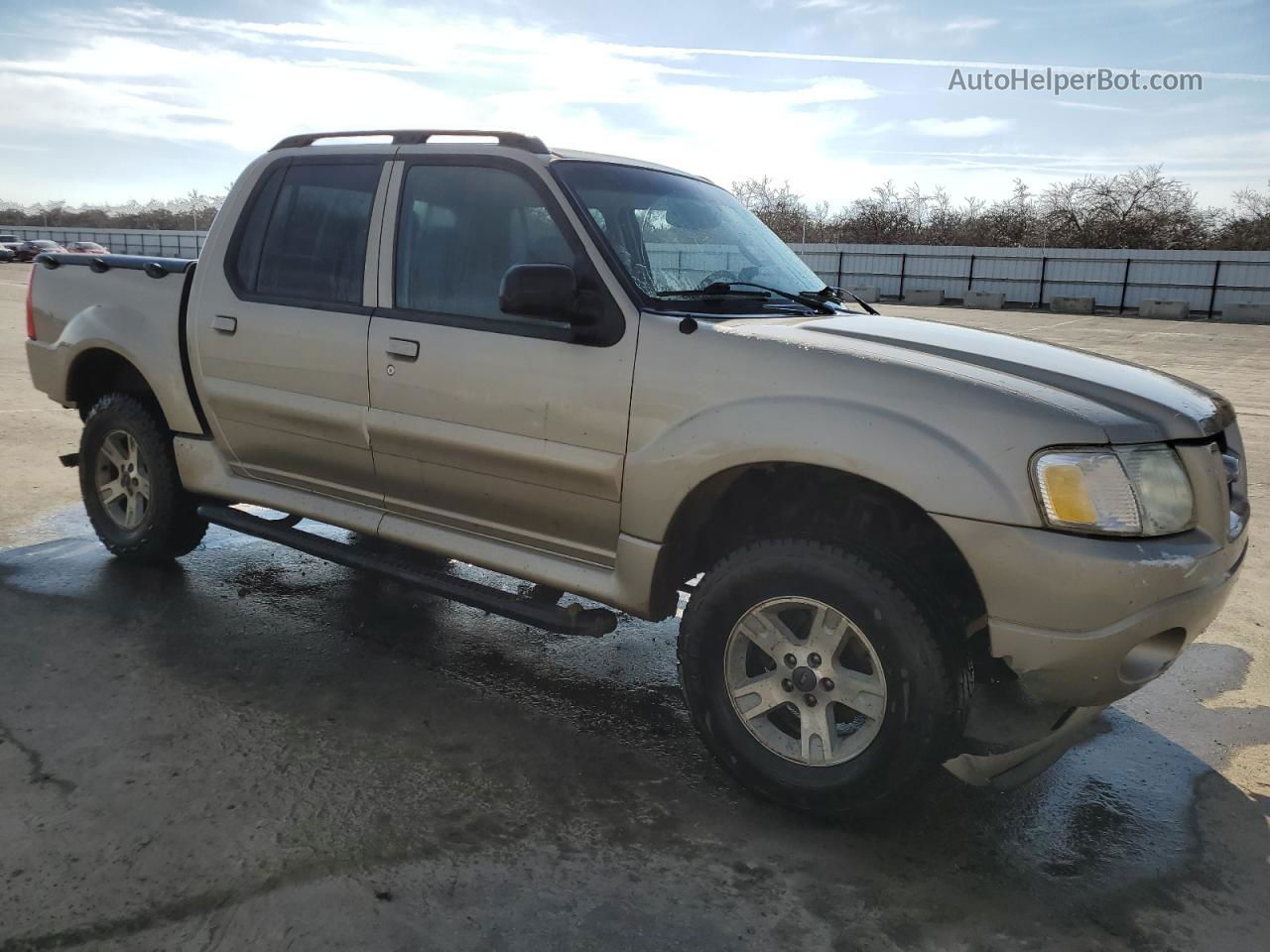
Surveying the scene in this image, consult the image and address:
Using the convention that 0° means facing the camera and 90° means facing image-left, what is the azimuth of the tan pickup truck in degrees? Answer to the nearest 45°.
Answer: approximately 315°

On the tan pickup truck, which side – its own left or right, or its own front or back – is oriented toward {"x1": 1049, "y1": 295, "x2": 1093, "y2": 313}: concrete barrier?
left

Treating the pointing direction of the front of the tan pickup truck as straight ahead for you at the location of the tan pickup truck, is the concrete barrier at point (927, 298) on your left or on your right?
on your left

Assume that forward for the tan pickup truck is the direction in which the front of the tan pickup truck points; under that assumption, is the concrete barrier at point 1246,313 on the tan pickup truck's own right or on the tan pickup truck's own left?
on the tan pickup truck's own left

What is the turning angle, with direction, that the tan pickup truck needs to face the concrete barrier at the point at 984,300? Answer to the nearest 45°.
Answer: approximately 135° to its left

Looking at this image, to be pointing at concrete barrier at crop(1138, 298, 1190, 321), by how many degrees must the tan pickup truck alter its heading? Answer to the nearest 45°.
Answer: approximately 90° to its left

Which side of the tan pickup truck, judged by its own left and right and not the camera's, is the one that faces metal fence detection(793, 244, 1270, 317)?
left

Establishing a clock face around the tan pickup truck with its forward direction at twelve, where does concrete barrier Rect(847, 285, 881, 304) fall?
The concrete barrier is roughly at 8 o'clock from the tan pickup truck.
